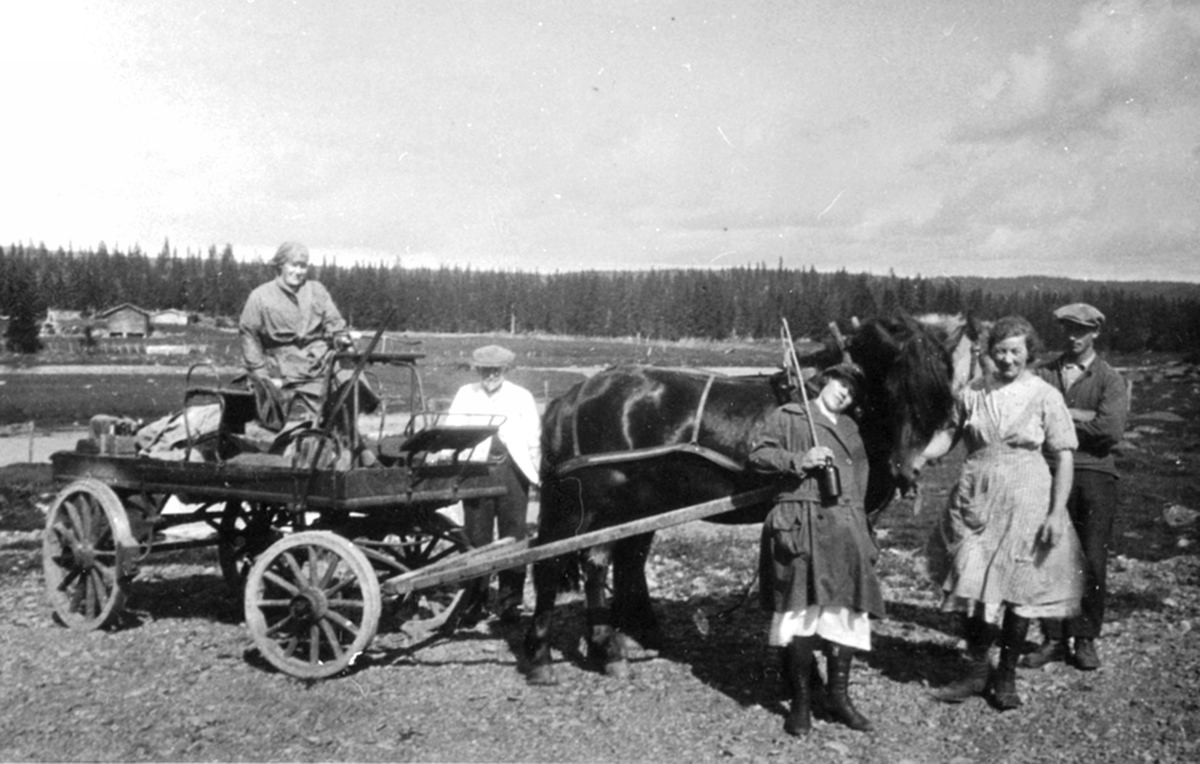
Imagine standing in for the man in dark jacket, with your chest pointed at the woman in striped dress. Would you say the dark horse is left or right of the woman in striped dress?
right

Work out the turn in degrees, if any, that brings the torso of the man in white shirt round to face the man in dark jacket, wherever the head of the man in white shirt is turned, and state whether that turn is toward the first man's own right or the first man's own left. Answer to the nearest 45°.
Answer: approximately 45° to the first man's own left

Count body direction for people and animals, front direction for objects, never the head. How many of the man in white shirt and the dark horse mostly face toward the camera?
1

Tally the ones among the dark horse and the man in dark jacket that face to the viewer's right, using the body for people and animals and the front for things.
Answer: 1

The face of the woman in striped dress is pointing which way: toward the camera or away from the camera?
toward the camera

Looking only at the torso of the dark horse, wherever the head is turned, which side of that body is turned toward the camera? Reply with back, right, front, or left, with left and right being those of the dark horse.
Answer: right

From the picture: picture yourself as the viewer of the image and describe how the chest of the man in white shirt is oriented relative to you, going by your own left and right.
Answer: facing the viewer

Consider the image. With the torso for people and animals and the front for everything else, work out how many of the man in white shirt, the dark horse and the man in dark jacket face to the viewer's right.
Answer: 1

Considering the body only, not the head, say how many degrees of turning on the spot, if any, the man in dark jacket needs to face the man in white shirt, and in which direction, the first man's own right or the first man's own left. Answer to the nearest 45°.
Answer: approximately 45° to the first man's own right

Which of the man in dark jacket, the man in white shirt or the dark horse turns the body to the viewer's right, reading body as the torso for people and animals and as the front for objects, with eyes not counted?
the dark horse

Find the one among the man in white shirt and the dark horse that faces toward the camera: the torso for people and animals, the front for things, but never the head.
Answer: the man in white shirt

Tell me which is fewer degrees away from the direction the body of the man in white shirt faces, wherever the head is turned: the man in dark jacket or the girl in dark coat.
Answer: the girl in dark coat

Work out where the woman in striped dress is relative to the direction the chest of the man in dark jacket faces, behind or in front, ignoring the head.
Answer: in front

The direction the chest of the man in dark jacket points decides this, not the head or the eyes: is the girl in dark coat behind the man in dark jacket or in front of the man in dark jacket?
in front
